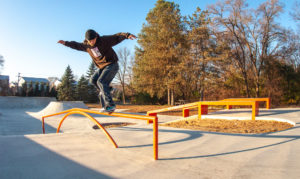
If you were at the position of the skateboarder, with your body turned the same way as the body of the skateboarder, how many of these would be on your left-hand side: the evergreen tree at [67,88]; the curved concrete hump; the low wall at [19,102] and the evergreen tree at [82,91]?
0

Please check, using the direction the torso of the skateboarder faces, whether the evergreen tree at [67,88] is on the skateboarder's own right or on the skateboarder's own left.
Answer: on the skateboarder's own right

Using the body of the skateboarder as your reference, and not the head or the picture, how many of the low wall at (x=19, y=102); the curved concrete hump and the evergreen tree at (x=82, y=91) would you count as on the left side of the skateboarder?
0

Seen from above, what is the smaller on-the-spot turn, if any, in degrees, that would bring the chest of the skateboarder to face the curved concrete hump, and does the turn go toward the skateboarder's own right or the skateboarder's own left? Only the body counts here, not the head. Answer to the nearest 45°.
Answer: approximately 135° to the skateboarder's own right

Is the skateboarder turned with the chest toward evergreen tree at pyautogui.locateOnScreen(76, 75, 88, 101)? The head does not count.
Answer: no

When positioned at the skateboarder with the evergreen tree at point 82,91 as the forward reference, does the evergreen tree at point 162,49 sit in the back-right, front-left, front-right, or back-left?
front-right

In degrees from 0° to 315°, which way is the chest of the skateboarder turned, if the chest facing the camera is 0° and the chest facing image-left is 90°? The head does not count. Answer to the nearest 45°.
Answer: approximately 45°

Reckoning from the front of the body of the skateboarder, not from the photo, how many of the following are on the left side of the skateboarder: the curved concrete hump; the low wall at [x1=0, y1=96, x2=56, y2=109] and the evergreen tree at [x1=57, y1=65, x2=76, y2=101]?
0

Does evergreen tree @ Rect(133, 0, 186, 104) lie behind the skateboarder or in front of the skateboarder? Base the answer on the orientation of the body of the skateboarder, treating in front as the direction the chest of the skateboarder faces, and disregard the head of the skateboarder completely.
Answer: behind
